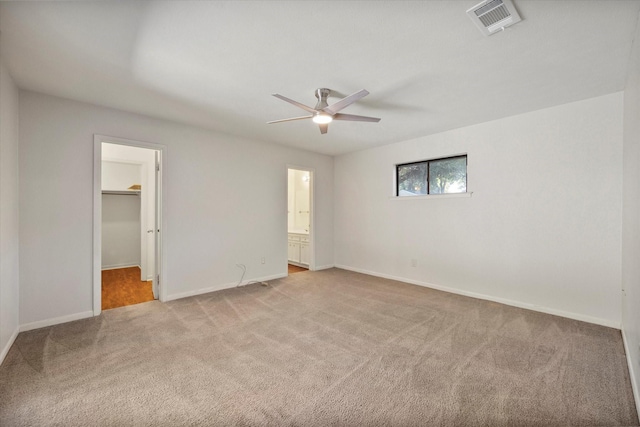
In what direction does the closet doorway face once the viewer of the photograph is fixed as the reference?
facing the viewer and to the right of the viewer

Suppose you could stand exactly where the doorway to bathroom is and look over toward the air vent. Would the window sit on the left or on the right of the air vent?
left

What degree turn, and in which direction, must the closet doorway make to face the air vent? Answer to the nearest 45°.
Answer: approximately 45° to its right

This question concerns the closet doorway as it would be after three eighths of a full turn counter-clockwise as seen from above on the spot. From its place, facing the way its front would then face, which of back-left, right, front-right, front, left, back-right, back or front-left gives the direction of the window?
back-right

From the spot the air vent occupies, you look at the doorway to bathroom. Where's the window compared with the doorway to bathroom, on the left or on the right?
right

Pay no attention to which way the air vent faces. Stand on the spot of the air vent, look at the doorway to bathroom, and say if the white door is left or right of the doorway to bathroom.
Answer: left

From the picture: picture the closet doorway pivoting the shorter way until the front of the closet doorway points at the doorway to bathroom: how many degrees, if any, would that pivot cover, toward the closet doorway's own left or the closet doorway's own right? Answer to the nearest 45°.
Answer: approximately 45° to the closet doorway's own left

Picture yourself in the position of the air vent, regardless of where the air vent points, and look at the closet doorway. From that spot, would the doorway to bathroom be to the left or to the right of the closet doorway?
right
